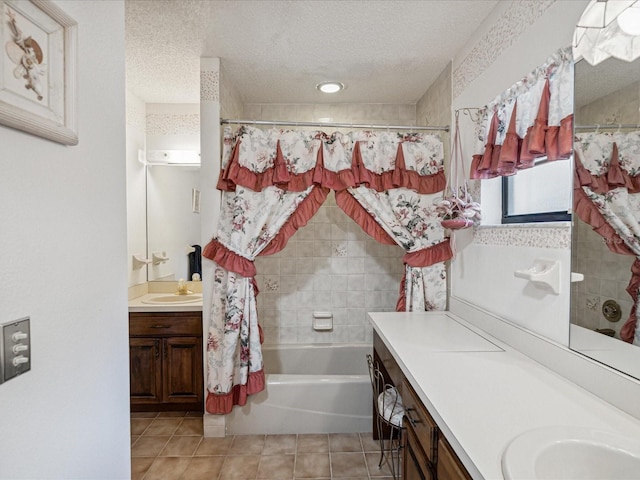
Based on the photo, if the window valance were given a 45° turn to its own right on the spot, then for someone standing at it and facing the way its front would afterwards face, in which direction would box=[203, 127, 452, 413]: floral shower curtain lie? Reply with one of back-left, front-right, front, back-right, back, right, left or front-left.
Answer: front

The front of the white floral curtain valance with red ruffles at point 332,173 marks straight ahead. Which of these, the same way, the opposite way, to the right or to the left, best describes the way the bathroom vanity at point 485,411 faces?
to the right

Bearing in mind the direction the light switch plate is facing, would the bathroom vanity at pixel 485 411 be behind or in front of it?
in front

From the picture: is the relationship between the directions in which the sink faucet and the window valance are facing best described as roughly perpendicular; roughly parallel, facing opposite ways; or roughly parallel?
roughly perpendicular

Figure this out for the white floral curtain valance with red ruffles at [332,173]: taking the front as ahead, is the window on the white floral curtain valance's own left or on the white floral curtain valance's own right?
on the white floral curtain valance's own left

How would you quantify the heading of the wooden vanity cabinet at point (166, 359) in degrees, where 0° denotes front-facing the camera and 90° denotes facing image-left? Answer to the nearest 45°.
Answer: approximately 0°

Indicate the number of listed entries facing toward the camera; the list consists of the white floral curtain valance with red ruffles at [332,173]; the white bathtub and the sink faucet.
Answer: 3

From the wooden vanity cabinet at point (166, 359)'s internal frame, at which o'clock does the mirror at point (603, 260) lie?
The mirror is roughly at 11 o'clock from the wooden vanity cabinet.

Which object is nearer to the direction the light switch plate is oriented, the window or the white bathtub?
the window

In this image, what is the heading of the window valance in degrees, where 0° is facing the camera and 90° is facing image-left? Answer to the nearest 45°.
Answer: approximately 45°

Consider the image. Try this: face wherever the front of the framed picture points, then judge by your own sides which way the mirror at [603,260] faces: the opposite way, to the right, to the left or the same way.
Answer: the opposite way

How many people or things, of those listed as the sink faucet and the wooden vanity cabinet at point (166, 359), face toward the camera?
2
